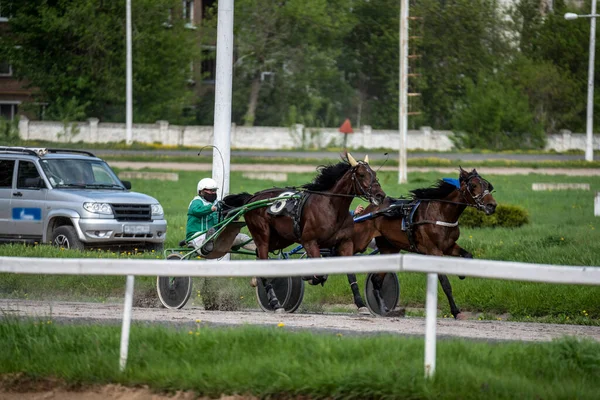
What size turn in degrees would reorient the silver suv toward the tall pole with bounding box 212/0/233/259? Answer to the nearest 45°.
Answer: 0° — it already faces it

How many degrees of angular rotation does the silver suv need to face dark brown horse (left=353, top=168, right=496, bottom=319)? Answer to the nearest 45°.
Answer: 0° — it already faces it

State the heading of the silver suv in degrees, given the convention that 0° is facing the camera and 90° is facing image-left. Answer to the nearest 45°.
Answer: approximately 315°

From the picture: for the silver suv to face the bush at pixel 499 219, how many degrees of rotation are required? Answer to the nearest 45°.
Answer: approximately 45° to its left

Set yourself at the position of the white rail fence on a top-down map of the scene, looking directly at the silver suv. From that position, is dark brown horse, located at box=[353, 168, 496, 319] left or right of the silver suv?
right

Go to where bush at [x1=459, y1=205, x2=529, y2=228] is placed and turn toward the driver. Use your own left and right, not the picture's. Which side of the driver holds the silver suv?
right

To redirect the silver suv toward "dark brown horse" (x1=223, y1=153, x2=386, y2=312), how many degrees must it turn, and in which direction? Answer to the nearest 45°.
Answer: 0° — it already faces it

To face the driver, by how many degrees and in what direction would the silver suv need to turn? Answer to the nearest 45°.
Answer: approximately 45° to its right
